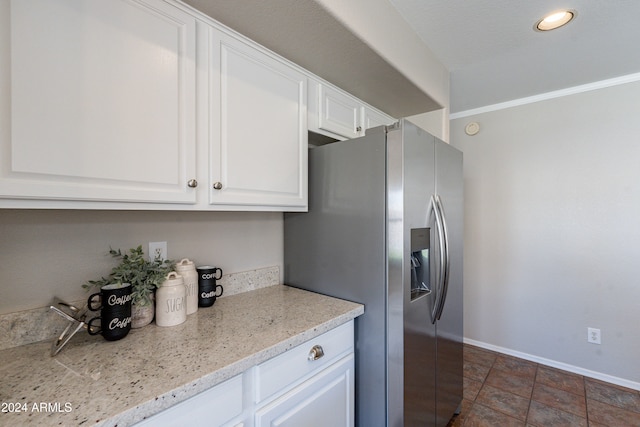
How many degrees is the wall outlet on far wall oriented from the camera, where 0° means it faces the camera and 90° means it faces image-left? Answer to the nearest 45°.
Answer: approximately 0°

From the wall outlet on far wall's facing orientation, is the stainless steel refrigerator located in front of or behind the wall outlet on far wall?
in front

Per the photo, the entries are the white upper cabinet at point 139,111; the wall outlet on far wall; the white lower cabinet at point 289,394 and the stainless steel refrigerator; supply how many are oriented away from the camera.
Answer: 0

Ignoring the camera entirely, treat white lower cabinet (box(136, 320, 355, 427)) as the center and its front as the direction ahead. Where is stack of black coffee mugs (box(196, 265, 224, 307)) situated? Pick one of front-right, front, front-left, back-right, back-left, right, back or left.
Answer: back

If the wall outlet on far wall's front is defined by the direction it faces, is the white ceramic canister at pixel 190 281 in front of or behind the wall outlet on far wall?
in front

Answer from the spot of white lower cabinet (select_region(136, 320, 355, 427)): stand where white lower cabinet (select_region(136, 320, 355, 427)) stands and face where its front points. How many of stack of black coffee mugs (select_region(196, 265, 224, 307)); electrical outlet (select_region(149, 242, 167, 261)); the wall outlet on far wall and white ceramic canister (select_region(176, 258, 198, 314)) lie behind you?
3

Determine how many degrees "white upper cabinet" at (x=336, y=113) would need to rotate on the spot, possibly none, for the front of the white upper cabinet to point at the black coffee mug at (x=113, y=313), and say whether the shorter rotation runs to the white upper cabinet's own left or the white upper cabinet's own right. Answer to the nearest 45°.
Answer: approximately 90° to the white upper cabinet's own right

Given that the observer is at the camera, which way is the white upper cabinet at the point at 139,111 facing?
facing the viewer and to the right of the viewer

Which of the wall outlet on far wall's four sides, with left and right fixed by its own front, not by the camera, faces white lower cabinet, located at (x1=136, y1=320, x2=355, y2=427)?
front

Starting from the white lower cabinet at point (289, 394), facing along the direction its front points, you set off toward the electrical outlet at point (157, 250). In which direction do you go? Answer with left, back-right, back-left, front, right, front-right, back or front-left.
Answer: back
